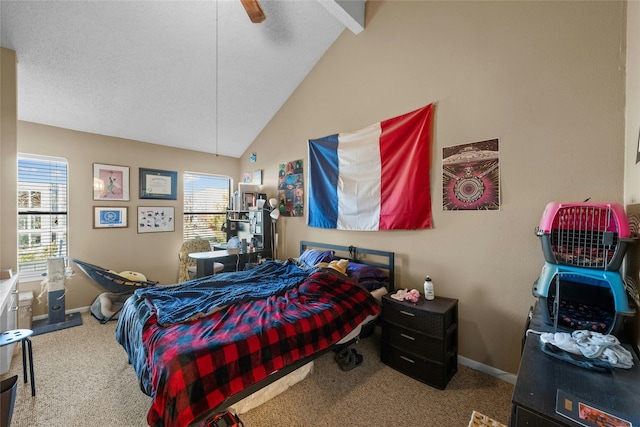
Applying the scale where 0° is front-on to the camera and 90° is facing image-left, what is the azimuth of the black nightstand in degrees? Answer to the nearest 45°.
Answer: approximately 45°

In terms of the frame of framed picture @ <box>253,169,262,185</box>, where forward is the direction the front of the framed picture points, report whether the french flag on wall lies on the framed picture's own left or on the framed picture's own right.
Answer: on the framed picture's own left

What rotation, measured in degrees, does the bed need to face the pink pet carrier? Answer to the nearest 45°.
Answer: approximately 90° to its left

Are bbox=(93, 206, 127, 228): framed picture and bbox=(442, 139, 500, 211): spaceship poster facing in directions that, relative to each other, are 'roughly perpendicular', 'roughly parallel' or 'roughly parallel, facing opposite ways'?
roughly perpendicular

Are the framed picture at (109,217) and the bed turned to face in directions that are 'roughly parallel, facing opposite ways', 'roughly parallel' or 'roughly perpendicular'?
roughly perpendicular

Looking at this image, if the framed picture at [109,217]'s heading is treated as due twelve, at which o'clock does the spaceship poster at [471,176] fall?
The spaceship poster is roughly at 11 o'clock from the framed picture.

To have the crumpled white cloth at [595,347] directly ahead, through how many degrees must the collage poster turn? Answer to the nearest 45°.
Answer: approximately 90° to its left

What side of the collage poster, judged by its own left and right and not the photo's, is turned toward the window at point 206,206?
right
